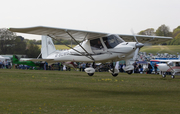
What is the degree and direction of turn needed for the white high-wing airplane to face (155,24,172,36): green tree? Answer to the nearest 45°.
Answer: approximately 90° to its left

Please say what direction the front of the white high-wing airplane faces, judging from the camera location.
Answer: facing the viewer and to the right of the viewer
